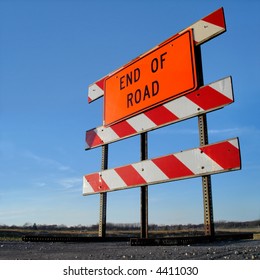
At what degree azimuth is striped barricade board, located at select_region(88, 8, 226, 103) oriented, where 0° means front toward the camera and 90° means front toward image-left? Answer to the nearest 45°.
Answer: approximately 45°

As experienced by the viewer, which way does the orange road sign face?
facing the viewer and to the left of the viewer
